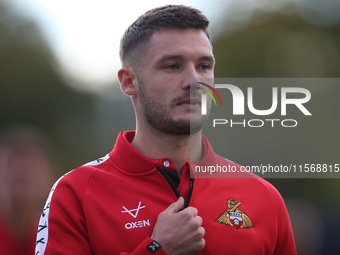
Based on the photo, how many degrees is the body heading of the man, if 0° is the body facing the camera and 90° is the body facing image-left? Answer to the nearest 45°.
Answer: approximately 315°
